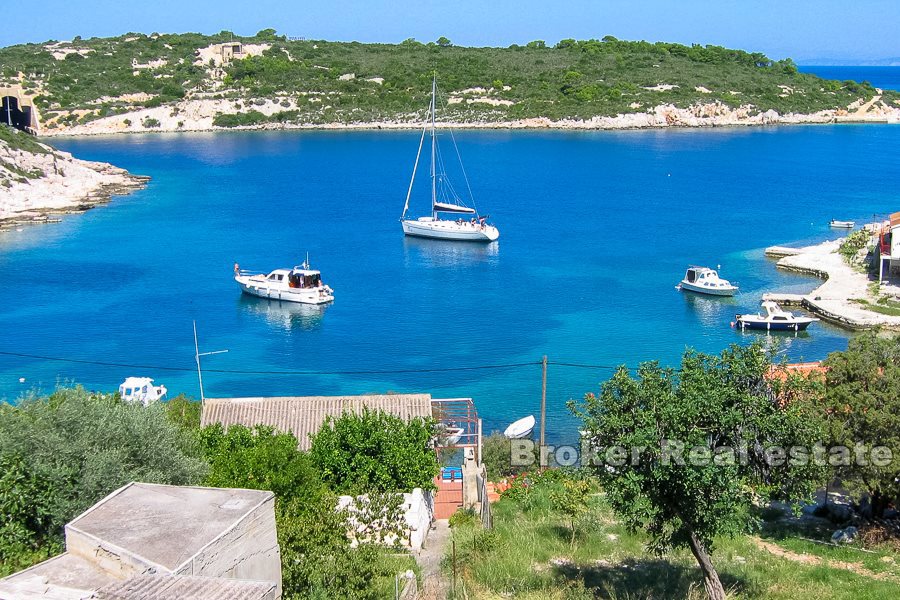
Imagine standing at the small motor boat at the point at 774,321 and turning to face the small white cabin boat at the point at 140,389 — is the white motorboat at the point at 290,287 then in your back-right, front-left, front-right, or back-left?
front-right

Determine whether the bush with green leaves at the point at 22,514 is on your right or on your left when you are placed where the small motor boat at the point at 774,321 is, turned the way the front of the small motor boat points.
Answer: on your right

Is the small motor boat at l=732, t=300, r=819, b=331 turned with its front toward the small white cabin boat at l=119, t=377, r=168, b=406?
no

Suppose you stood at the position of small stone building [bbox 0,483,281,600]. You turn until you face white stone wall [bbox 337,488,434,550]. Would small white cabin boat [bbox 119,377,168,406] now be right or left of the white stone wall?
left
